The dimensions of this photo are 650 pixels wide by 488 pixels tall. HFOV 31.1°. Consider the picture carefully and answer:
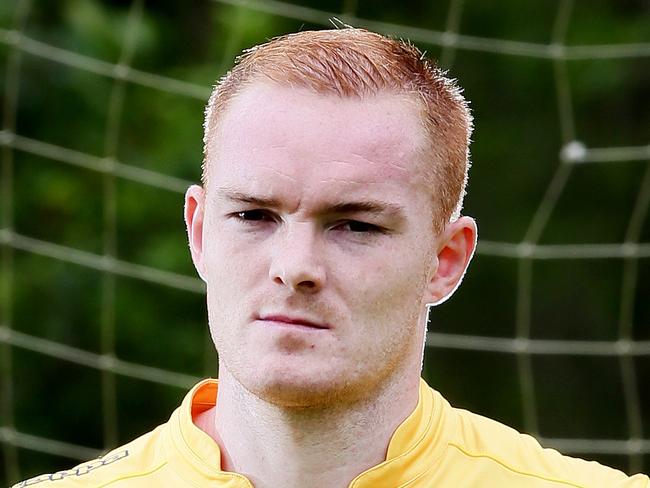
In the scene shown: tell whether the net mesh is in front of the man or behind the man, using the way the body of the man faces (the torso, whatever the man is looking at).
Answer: behind

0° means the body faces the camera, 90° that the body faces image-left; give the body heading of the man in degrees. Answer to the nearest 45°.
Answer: approximately 0°
